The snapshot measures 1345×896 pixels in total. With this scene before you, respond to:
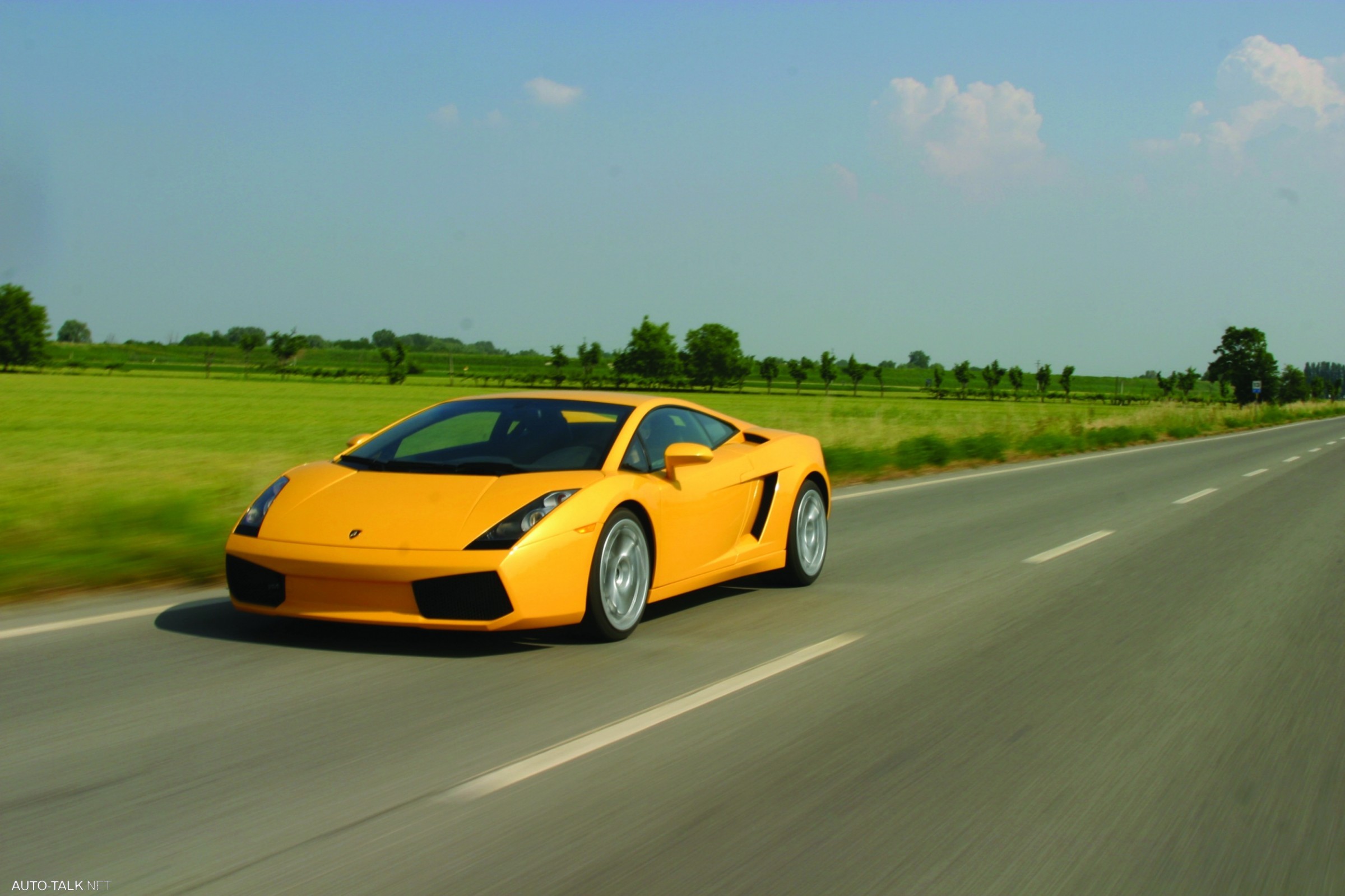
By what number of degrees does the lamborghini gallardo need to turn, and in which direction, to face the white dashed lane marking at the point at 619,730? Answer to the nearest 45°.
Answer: approximately 45° to its left

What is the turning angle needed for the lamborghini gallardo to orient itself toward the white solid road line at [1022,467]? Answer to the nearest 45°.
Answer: approximately 180°

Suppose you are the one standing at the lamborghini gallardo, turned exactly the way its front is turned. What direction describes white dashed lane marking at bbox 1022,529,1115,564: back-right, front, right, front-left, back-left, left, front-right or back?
back

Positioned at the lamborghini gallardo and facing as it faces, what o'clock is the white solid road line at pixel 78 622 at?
The white solid road line is roughly at 2 o'clock from the lamborghini gallardo.

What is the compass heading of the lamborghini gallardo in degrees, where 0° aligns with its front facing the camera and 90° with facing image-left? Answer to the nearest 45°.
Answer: approximately 45°
